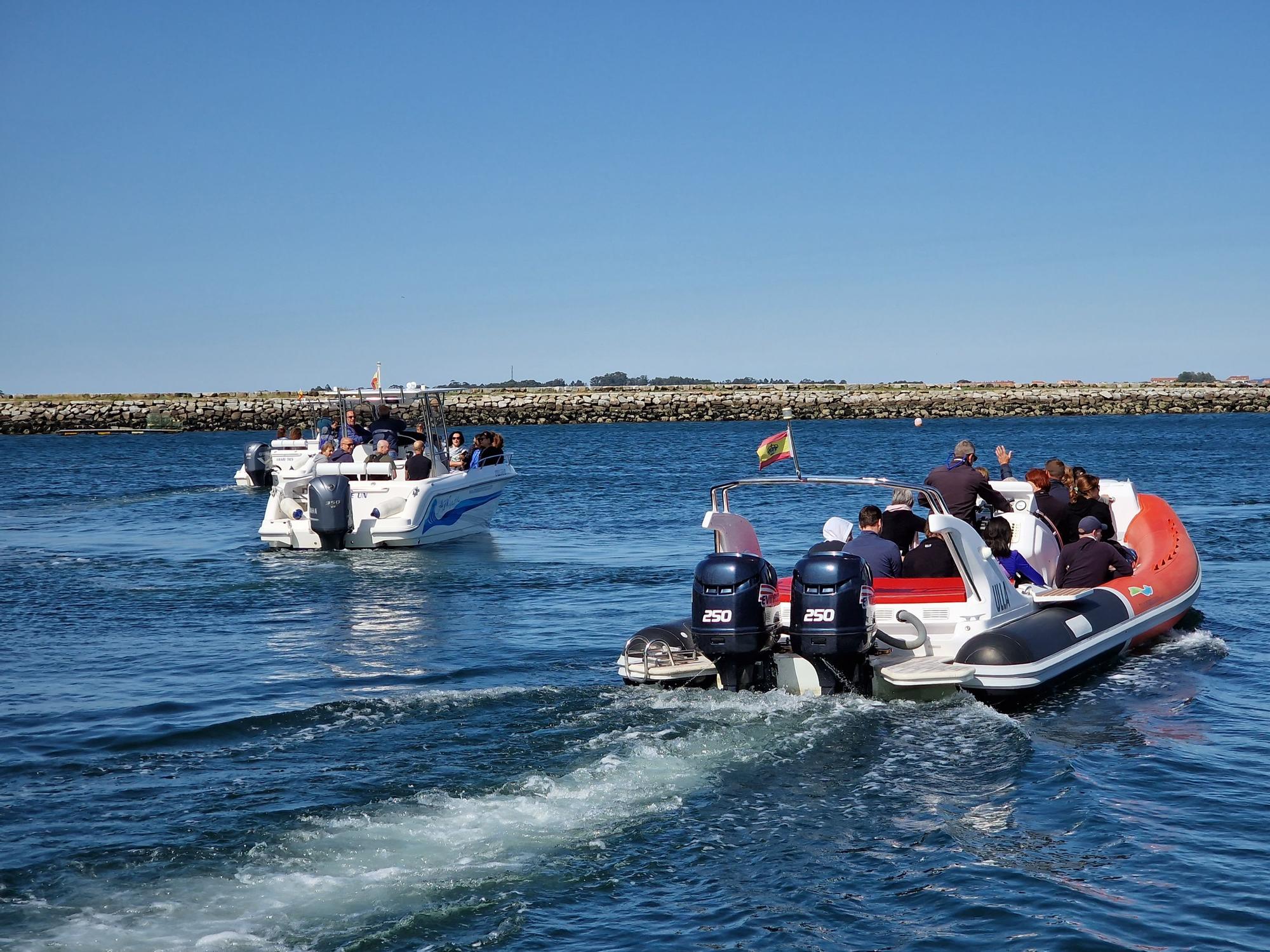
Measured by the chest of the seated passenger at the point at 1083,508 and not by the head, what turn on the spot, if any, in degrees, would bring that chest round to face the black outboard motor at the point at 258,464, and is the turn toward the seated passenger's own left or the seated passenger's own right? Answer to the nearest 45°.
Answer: approximately 90° to the seated passenger's own left

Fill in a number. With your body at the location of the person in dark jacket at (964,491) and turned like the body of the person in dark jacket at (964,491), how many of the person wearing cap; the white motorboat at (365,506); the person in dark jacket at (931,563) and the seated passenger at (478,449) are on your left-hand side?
2

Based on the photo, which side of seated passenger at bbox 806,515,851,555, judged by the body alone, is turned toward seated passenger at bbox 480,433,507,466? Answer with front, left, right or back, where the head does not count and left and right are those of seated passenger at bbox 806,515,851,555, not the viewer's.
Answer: left

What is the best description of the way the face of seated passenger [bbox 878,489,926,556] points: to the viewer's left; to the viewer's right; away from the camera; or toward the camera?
away from the camera

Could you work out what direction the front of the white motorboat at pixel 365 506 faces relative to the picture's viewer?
facing away from the viewer and to the right of the viewer

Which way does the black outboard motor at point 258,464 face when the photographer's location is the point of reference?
facing away from the viewer and to the right of the viewer

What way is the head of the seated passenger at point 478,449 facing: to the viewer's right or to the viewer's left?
to the viewer's left

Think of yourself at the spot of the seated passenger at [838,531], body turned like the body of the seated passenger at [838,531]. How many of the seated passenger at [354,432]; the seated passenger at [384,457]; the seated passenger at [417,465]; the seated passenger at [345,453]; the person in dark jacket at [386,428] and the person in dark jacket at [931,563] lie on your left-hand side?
5

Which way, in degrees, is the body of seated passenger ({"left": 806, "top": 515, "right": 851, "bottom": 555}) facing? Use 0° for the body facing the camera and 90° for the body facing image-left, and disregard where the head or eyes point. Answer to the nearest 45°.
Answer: approximately 225°

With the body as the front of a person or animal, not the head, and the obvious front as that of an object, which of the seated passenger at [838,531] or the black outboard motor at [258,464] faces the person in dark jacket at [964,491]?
the seated passenger

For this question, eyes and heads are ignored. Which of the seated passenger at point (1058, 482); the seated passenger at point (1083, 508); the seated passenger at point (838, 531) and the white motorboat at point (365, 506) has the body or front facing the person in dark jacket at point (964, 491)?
the seated passenger at point (838, 531)

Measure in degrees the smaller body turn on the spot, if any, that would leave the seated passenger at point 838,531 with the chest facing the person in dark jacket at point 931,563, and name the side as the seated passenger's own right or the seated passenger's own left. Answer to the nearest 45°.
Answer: approximately 90° to the seated passenger's own right

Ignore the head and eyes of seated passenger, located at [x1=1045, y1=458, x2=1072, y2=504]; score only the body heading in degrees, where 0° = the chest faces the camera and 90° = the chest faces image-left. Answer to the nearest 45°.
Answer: approximately 225°

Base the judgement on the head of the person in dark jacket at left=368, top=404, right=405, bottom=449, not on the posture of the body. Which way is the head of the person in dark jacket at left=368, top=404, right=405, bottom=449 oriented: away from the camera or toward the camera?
away from the camera
